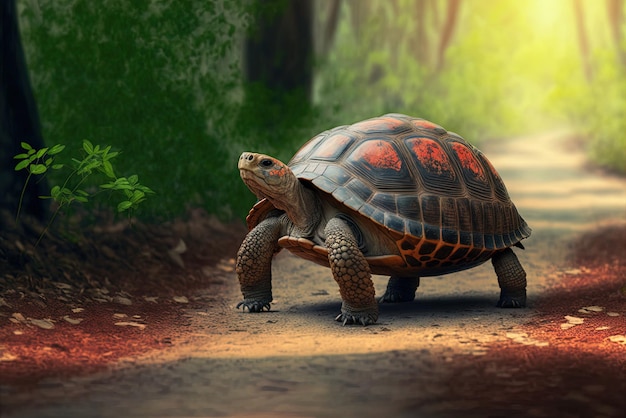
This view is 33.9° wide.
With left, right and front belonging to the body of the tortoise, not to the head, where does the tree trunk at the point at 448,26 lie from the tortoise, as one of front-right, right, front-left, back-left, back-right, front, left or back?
back-right

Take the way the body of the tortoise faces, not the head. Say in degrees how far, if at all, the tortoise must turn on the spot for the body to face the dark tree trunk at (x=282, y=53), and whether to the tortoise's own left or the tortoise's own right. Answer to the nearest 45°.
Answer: approximately 135° to the tortoise's own right

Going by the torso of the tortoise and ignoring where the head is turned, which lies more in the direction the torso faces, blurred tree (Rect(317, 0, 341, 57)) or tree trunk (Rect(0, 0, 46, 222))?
the tree trunk

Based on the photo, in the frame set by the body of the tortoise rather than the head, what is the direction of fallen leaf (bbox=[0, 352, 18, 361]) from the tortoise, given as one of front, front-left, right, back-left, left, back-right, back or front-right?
front

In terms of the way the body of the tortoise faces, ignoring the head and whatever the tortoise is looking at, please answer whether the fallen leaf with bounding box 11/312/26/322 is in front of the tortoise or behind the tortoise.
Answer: in front

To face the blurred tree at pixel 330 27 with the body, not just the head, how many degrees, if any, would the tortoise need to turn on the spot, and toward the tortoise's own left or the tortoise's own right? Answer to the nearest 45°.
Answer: approximately 135° to the tortoise's own right

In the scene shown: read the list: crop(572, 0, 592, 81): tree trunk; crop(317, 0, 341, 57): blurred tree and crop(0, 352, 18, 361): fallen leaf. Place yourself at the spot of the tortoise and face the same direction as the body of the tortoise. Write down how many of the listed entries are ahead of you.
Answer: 1

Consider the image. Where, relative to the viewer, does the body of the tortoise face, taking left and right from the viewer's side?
facing the viewer and to the left of the viewer

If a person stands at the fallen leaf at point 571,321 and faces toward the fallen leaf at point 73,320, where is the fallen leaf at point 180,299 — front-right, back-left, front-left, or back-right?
front-right

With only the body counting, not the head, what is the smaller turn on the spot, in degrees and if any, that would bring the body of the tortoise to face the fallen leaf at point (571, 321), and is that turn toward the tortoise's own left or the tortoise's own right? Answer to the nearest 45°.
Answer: approximately 135° to the tortoise's own left

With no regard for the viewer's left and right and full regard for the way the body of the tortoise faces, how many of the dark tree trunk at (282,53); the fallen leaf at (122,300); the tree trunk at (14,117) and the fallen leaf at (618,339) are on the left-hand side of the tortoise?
1
